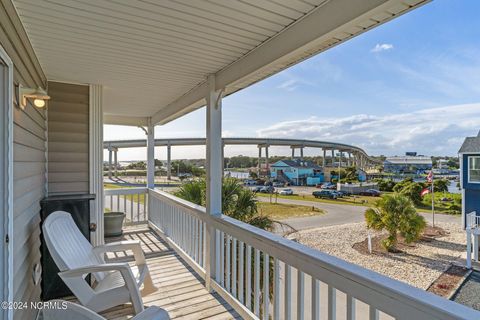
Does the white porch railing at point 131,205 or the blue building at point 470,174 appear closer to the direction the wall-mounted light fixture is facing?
the blue building

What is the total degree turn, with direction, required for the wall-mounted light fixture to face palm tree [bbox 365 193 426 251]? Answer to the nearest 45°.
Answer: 0° — it already faces it

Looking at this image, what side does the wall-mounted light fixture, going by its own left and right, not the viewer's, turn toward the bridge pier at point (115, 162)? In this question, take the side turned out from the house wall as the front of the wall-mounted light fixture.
left

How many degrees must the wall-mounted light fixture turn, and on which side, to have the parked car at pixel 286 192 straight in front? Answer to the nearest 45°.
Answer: approximately 45° to its left

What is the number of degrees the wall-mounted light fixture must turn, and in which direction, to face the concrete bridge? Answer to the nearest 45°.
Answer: approximately 45° to its left

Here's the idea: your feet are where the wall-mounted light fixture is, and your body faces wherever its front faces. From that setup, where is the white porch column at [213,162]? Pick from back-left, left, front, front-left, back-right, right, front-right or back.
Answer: front

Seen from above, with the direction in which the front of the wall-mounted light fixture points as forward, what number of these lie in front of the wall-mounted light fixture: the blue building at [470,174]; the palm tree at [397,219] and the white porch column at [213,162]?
3

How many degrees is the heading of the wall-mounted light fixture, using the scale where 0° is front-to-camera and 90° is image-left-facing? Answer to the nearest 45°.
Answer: approximately 270°

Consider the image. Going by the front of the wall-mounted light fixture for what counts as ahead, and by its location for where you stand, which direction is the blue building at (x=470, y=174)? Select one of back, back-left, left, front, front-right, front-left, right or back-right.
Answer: front
